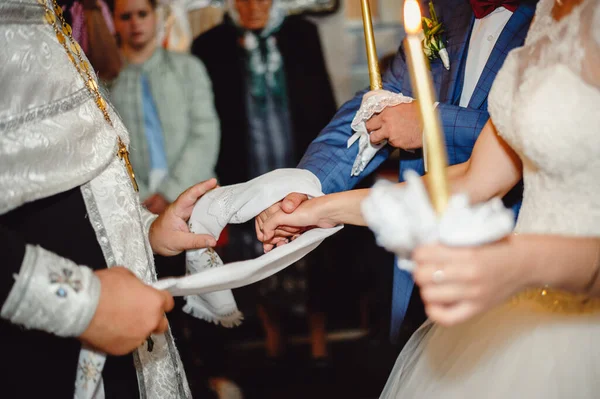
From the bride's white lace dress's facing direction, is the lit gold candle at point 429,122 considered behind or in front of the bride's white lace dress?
in front

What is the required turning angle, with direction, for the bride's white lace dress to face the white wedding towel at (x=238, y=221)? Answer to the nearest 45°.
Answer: approximately 45° to its right

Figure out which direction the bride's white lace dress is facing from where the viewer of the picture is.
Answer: facing the viewer and to the left of the viewer
